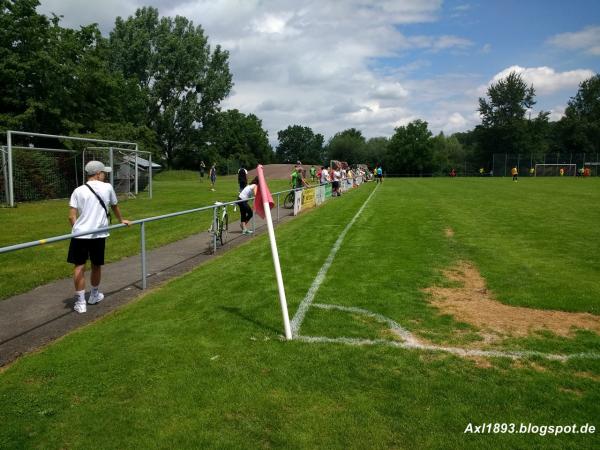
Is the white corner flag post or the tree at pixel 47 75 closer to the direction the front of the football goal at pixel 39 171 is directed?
the white corner flag post

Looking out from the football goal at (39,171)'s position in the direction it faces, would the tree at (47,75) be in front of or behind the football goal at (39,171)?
behind

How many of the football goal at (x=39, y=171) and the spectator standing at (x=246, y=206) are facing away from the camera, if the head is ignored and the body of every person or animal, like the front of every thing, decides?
0

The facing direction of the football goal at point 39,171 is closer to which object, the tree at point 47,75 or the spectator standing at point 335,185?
the spectator standing

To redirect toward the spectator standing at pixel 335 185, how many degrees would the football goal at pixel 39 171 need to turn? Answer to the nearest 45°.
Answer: approximately 45° to its left

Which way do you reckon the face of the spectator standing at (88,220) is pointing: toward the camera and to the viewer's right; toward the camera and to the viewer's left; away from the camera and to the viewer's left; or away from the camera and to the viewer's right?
away from the camera and to the viewer's right

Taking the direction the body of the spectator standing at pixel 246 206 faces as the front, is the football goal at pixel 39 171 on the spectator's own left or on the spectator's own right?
on the spectator's own left

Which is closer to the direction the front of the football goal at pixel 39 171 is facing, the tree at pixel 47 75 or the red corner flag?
the red corner flag

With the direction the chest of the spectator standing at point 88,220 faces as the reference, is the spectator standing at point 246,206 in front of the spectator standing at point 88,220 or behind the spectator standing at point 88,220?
in front

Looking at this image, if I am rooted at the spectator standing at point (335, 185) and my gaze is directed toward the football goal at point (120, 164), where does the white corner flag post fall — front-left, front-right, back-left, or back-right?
front-left

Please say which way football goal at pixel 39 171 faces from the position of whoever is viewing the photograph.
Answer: facing the viewer and to the right of the viewer

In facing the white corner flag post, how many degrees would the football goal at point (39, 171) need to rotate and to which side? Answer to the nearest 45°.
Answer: approximately 45° to its right
